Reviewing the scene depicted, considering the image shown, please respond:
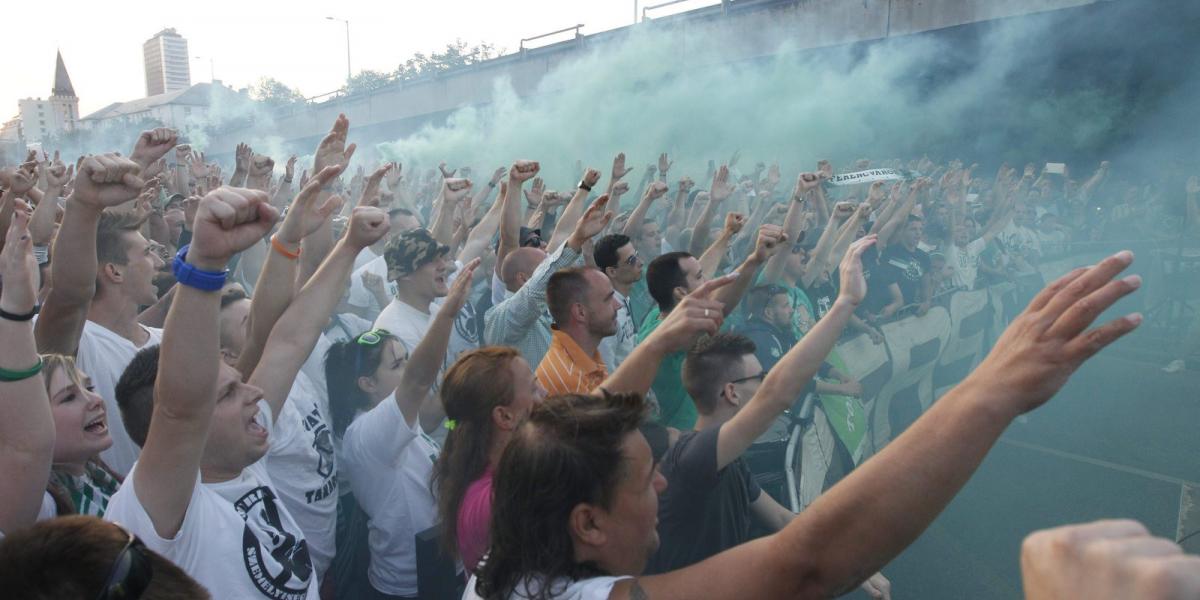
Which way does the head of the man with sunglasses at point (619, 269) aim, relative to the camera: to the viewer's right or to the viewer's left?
to the viewer's right

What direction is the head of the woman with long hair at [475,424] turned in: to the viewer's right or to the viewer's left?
to the viewer's right

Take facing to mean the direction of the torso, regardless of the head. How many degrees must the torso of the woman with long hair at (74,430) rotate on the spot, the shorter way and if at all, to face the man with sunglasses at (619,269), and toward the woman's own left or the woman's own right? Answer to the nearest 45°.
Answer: approximately 90° to the woman's own left

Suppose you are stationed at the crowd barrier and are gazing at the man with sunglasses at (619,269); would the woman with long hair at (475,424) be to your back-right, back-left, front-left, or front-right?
front-left

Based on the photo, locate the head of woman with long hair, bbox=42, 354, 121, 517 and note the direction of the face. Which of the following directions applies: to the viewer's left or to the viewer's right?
to the viewer's right

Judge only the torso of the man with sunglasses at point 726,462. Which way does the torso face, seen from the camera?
to the viewer's right

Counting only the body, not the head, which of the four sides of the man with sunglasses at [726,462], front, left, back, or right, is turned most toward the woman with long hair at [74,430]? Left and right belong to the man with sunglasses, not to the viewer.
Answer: back

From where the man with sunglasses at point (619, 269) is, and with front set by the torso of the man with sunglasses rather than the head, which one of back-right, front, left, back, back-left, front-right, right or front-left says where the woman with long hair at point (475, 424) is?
right

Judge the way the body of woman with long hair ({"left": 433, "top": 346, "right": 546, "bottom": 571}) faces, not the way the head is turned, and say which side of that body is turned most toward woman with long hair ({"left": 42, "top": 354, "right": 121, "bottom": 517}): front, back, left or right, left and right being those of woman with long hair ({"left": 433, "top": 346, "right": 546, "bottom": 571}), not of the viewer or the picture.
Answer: back

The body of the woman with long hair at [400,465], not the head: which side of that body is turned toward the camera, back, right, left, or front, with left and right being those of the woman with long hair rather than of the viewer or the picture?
right

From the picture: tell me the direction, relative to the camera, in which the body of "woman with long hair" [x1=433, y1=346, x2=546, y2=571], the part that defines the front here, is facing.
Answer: to the viewer's right
